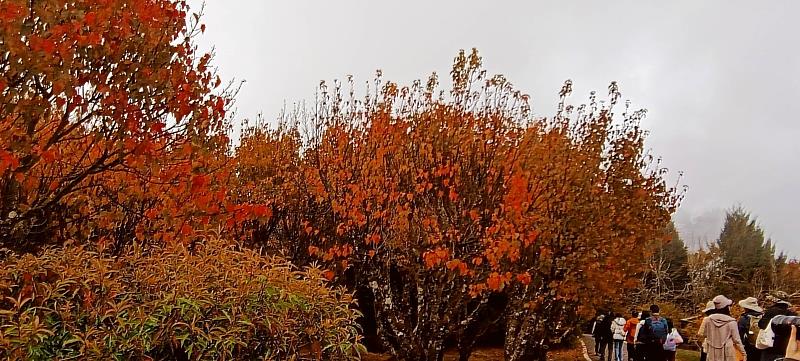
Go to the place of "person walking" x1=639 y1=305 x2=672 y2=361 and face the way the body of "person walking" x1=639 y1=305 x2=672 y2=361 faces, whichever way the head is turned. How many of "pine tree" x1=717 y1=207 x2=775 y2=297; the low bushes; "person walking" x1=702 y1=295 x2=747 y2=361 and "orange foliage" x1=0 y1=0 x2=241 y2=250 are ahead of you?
1

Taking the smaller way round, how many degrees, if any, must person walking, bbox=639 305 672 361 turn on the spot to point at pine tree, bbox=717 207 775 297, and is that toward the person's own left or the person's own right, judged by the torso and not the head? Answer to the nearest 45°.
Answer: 0° — they already face it

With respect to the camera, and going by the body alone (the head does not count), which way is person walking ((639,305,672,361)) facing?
away from the camera

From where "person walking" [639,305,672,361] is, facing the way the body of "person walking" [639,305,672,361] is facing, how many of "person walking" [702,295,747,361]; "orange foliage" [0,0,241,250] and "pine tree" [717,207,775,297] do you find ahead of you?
1

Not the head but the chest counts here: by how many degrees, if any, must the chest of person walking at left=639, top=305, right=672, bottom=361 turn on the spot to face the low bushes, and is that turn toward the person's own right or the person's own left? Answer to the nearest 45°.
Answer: approximately 180°

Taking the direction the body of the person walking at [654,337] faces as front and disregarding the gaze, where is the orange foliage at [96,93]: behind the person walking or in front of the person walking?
behind

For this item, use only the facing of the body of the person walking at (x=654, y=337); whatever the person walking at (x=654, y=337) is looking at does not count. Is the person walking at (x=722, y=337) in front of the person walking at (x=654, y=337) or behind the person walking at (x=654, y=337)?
behind
